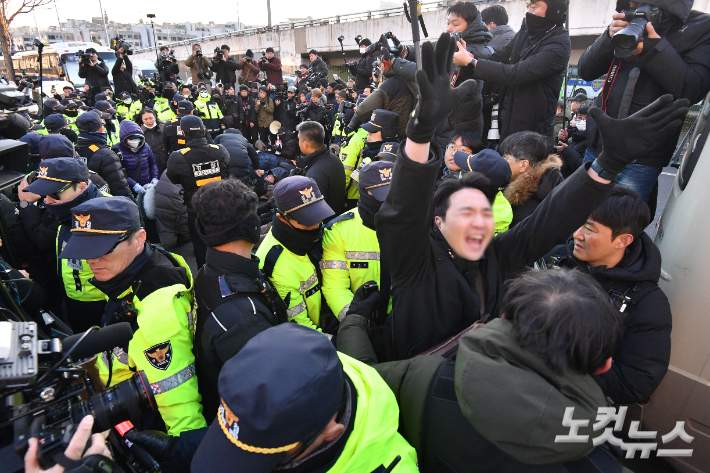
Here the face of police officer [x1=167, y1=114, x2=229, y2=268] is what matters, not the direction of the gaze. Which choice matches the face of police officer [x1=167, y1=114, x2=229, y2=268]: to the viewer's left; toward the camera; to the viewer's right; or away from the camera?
away from the camera

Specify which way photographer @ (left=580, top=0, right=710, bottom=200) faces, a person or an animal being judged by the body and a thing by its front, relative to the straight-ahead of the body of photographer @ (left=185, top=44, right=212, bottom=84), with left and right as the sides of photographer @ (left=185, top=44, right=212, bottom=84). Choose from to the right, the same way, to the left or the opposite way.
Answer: to the right

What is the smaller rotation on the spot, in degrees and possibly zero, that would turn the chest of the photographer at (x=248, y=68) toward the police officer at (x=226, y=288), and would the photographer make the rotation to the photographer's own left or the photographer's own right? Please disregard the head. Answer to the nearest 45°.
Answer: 0° — they already face them
